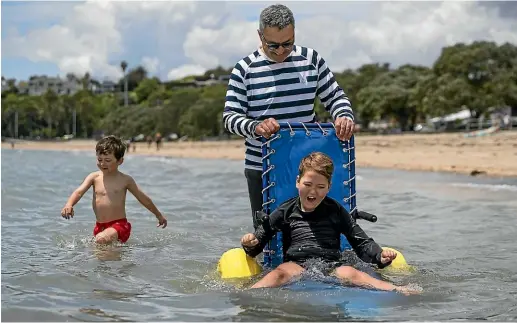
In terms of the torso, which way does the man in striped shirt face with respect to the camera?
toward the camera

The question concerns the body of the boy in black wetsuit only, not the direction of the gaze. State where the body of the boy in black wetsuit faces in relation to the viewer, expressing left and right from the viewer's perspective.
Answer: facing the viewer

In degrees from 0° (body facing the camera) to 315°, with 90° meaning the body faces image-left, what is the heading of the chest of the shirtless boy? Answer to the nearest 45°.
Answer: approximately 45°

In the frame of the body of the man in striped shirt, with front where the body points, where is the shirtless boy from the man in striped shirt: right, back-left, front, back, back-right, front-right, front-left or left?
back-right

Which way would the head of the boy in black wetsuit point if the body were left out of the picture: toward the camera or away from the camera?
toward the camera

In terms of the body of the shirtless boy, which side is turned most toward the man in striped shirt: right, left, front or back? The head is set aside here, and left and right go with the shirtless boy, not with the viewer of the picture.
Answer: left

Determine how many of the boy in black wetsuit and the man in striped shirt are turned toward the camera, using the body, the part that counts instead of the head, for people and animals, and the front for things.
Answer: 2

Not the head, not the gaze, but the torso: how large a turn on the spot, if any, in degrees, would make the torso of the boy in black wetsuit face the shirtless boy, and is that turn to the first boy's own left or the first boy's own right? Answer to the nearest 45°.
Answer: approximately 135° to the first boy's own right
